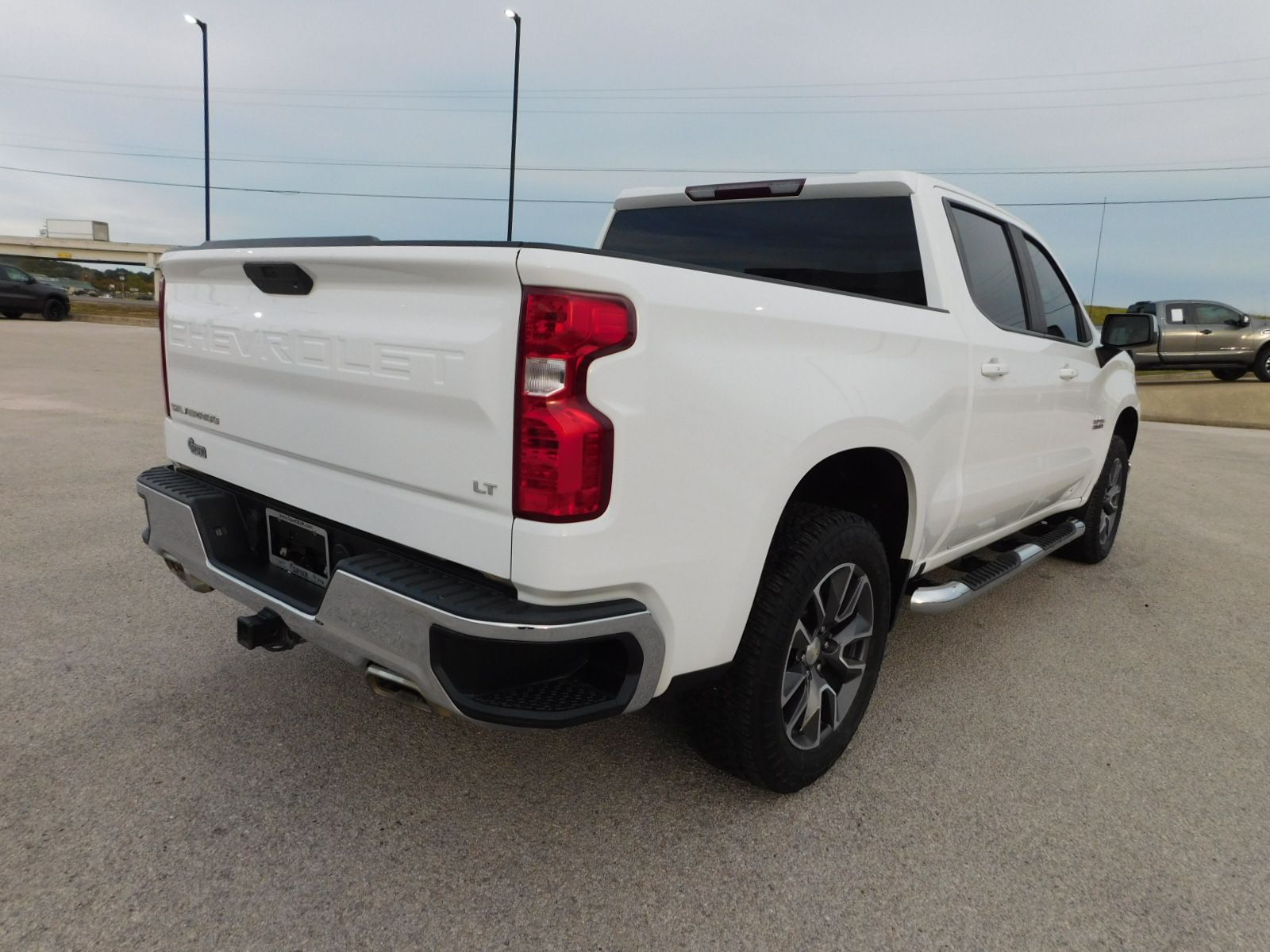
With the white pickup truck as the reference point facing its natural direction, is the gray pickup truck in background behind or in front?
in front

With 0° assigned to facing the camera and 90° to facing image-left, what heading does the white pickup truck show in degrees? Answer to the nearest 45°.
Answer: approximately 225°

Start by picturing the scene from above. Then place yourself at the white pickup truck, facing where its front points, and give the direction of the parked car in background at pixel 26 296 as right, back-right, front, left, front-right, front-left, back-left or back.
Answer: left

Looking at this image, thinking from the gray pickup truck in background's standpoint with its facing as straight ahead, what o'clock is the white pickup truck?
The white pickup truck is roughly at 3 o'clock from the gray pickup truck in background.

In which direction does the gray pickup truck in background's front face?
to the viewer's right
